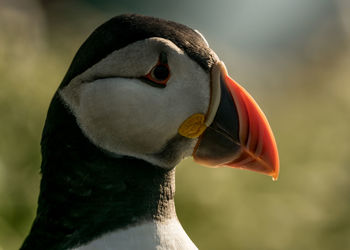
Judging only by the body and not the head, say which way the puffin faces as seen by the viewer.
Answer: to the viewer's right
